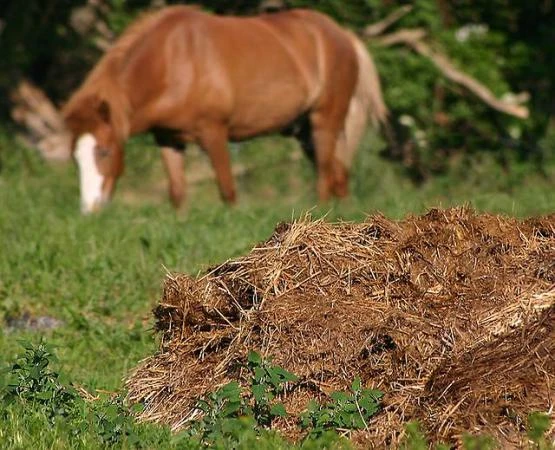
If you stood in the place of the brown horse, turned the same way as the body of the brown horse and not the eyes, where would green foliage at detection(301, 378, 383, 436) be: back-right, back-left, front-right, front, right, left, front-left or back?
left

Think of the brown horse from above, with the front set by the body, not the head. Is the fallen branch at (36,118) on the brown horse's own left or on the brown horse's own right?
on the brown horse's own right

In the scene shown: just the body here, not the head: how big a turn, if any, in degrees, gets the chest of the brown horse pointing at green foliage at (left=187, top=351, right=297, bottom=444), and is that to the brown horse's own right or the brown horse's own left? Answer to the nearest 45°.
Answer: approximately 90° to the brown horse's own left

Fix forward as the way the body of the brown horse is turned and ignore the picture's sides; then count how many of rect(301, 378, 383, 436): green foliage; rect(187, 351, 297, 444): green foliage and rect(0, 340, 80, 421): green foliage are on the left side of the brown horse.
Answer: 3

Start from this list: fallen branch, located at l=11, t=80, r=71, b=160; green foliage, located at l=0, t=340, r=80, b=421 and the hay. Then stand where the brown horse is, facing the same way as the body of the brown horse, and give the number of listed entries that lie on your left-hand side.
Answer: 2

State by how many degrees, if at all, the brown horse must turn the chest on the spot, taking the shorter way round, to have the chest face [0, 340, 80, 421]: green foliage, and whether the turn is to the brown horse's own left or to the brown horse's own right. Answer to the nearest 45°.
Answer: approximately 90° to the brown horse's own left

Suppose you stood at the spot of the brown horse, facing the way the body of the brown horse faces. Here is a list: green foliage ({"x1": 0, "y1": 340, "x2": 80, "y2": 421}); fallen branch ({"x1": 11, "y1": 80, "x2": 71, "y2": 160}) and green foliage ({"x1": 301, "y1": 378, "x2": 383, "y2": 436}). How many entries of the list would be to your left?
2

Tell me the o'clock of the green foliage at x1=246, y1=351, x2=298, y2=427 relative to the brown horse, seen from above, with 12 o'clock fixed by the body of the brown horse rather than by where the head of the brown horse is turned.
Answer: The green foliage is roughly at 9 o'clock from the brown horse.

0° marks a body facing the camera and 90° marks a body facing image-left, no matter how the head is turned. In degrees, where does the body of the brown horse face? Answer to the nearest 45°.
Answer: approximately 90°

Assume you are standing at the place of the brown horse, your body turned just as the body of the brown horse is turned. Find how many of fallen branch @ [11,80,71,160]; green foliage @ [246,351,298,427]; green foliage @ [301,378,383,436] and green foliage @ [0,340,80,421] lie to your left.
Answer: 3

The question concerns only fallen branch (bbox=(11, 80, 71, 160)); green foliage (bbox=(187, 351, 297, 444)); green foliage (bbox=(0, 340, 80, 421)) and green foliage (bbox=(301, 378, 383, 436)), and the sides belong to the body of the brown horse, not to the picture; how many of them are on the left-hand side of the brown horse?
3
